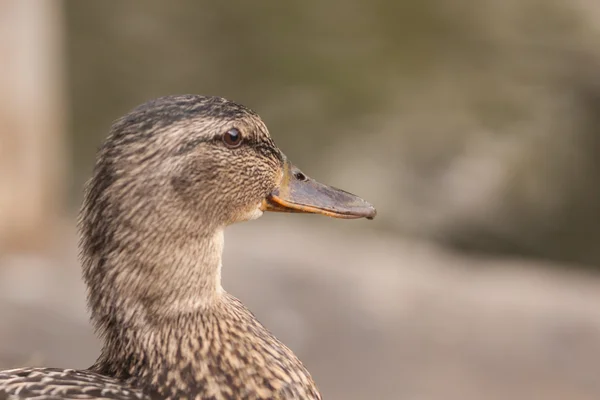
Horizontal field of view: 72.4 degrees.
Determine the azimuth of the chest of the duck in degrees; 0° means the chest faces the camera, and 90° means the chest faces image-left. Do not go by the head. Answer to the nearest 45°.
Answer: approximately 270°
